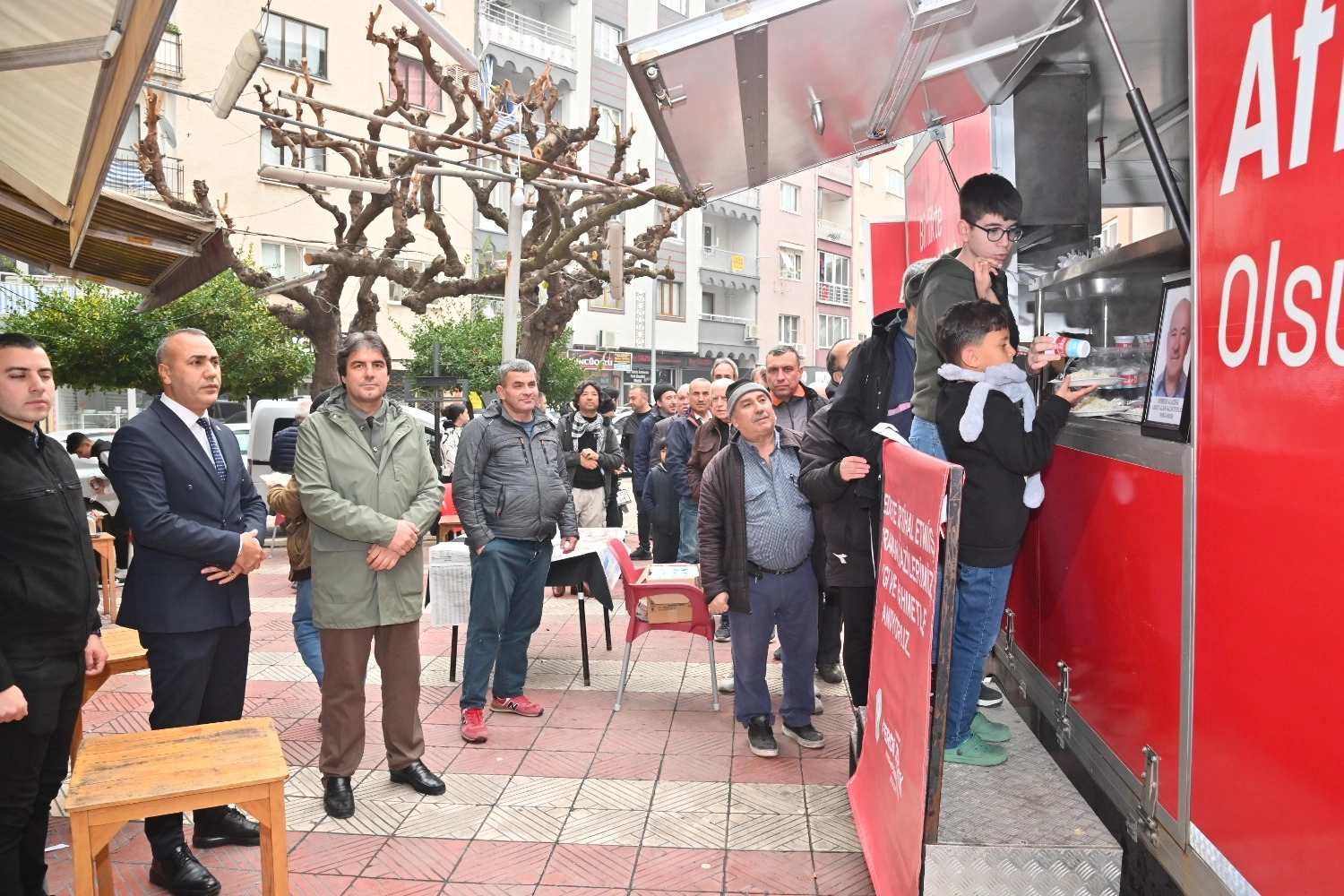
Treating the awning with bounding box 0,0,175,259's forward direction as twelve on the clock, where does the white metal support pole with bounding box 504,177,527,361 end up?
The white metal support pole is roughly at 10 o'clock from the awning.

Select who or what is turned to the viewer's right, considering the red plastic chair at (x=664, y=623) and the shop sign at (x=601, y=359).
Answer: the red plastic chair

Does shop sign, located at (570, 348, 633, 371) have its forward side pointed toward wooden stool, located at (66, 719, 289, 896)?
yes

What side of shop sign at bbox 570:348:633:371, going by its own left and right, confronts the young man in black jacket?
front

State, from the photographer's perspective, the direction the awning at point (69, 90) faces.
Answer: facing to the right of the viewer

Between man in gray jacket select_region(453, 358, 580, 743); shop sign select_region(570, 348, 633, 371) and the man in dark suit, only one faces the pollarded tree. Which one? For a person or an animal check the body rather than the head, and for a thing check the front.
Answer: the shop sign

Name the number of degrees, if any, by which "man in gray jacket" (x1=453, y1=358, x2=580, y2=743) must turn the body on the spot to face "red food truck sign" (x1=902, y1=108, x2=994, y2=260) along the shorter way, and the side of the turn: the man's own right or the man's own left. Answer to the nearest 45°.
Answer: approximately 45° to the man's own left

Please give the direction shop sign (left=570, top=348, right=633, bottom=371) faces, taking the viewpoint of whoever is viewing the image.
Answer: facing the viewer

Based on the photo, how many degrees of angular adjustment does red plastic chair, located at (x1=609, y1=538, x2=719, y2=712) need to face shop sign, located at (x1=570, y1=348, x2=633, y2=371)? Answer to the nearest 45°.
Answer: approximately 90° to its left

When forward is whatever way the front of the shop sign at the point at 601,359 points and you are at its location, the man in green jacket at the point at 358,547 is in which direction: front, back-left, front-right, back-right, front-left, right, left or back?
front

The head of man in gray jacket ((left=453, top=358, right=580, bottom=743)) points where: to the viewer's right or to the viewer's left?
to the viewer's right

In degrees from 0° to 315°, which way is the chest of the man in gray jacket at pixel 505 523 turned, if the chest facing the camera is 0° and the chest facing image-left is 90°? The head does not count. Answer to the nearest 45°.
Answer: approximately 315°

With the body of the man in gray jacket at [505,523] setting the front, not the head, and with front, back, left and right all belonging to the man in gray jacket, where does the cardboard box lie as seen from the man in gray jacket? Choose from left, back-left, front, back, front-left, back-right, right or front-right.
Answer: front-left

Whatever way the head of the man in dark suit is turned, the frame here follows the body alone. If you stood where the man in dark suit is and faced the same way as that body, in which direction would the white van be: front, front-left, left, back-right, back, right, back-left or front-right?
back-left

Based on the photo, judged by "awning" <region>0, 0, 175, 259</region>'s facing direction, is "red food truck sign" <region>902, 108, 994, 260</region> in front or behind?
in front
